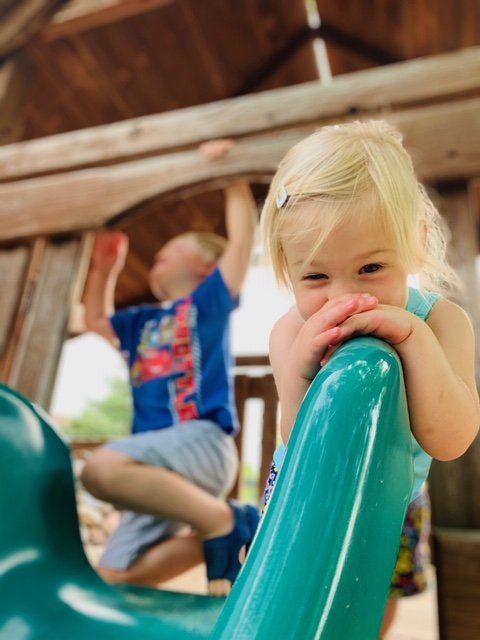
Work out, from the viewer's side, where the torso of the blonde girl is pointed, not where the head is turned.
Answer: toward the camera

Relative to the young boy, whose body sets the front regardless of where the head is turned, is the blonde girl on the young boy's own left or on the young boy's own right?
on the young boy's own left

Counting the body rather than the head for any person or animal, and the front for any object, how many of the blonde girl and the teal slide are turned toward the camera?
2

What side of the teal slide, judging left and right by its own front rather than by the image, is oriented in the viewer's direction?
front
